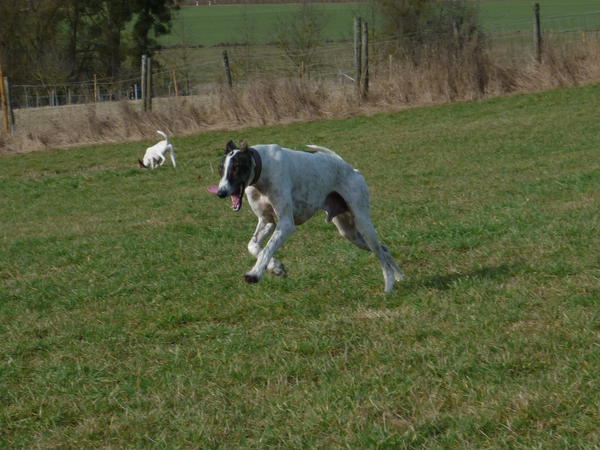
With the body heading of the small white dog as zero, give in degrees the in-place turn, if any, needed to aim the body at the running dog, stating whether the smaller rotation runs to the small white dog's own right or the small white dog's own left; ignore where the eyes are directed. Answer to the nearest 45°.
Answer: approximately 90° to the small white dog's own left

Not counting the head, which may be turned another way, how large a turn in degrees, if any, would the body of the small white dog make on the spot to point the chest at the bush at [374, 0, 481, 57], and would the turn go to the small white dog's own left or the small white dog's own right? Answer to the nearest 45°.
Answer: approximately 135° to the small white dog's own right

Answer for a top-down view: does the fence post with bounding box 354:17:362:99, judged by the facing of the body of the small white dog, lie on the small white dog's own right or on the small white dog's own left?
on the small white dog's own right

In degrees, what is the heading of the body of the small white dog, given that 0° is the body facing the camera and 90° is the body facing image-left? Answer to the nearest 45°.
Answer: approximately 90°

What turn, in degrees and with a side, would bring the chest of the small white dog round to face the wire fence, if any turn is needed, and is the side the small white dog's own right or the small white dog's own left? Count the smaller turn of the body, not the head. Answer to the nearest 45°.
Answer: approximately 90° to the small white dog's own right

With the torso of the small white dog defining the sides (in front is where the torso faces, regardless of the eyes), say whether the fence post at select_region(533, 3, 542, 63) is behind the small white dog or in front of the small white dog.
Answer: behind

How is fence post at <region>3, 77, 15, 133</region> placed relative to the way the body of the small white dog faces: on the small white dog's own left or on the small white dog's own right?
on the small white dog's own right

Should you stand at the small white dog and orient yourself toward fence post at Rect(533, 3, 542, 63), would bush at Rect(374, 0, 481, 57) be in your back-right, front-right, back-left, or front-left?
front-left
